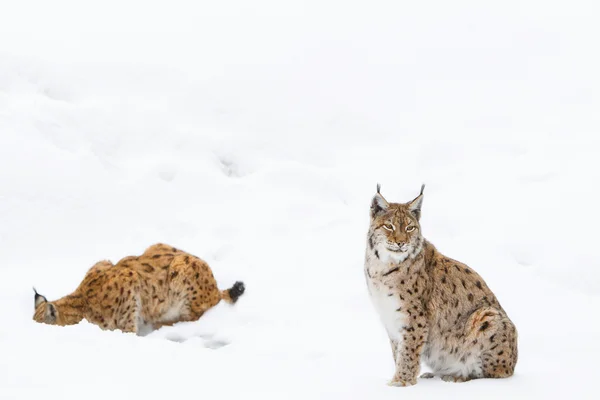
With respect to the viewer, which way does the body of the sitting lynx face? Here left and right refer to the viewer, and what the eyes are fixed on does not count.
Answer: facing the viewer and to the left of the viewer

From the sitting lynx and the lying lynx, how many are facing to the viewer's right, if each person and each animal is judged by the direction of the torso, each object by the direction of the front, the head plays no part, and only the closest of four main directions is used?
0

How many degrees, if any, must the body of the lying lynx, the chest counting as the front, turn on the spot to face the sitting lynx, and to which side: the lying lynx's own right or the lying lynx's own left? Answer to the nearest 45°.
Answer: approximately 135° to the lying lynx's own left

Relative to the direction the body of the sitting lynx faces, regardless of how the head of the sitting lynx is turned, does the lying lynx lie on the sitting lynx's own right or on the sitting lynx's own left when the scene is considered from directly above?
on the sitting lynx's own right

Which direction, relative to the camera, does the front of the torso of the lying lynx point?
to the viewer's left
